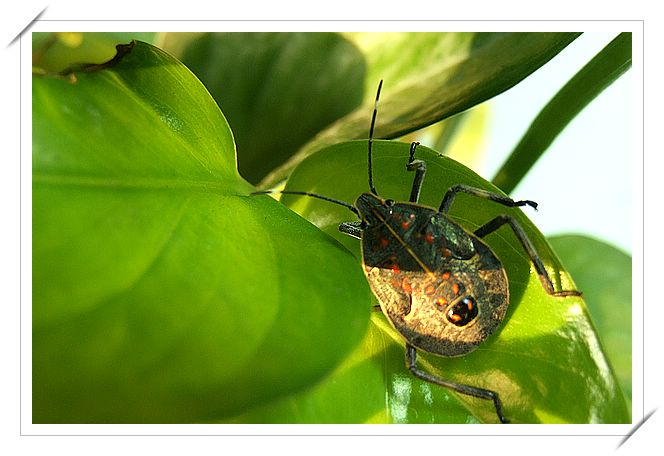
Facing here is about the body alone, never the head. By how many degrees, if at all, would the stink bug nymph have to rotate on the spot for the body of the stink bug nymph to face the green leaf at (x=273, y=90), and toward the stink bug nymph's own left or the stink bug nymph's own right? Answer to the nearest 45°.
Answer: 0° — it already faces it

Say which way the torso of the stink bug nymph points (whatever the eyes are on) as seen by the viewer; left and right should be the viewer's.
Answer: facing away from the viewer and to the left of the viewer

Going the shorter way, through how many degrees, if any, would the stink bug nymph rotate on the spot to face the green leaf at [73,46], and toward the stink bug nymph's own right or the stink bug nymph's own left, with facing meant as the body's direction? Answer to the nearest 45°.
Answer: approximately 45° to the stink bug nymph's own left
